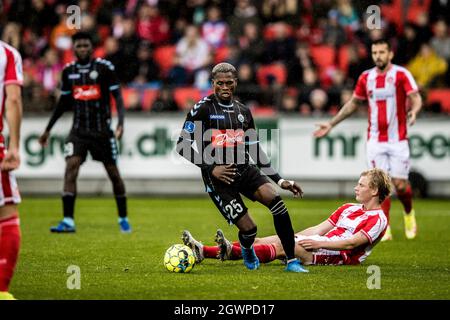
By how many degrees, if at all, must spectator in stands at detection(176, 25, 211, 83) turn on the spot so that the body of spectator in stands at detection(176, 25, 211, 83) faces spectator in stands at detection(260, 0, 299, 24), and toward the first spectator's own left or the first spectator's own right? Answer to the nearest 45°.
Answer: approximately 90° to the first spectator's own left

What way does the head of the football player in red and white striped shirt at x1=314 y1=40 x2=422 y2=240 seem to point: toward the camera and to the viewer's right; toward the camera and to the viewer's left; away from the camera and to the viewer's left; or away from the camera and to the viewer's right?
toward the camera and to the viewer's left

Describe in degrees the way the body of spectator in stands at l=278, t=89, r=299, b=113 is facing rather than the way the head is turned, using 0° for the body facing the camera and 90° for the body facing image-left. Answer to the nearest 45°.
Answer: approximately 0°
